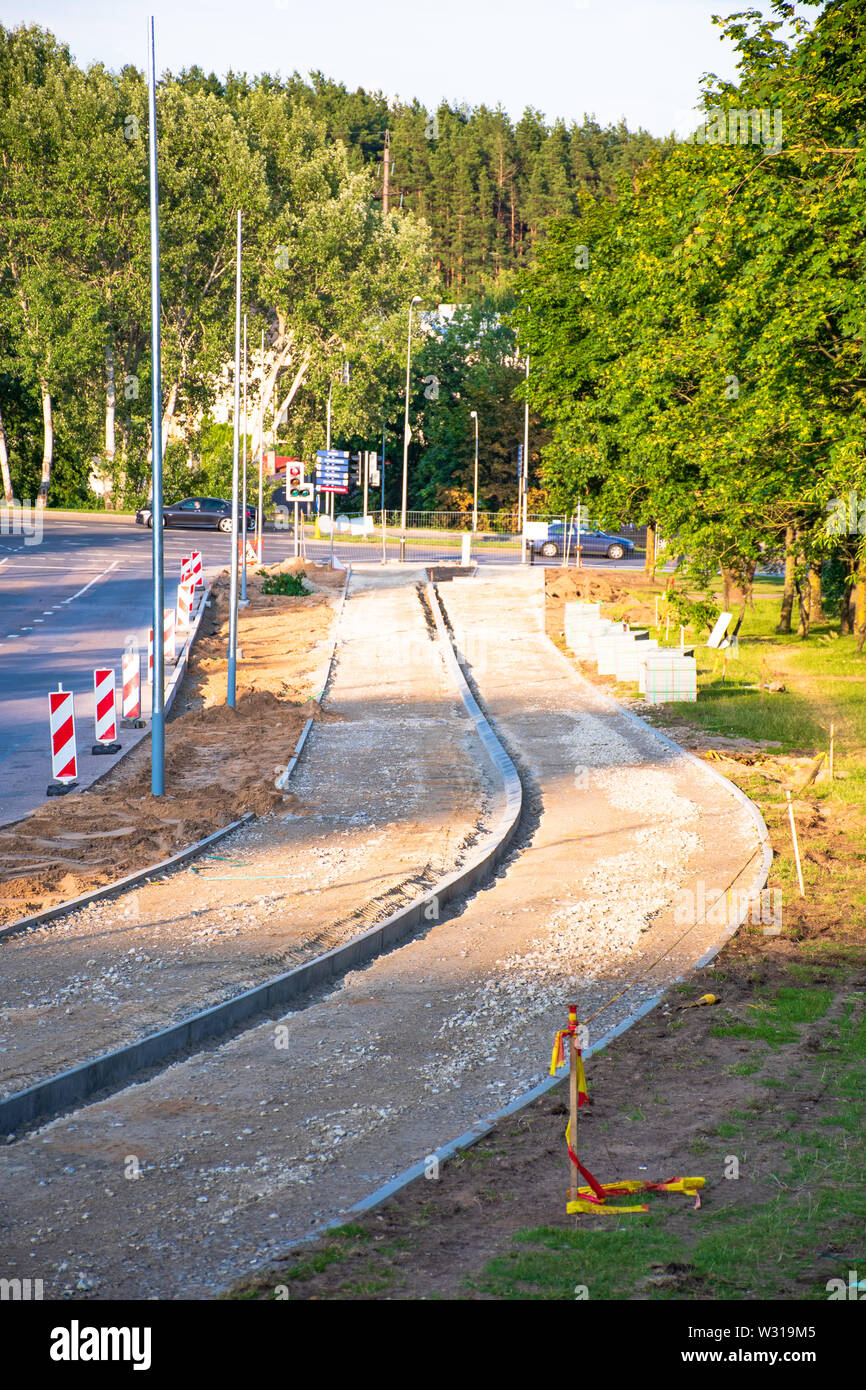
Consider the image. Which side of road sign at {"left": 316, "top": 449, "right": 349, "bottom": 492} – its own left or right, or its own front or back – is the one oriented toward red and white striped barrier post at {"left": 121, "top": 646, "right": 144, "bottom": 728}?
front

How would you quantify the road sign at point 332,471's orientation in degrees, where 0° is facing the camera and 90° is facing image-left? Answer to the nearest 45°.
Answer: approximately 0°

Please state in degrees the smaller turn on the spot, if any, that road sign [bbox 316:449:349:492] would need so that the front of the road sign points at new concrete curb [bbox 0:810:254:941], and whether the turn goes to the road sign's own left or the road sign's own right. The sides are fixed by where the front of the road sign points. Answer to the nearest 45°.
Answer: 0° — it already faces it

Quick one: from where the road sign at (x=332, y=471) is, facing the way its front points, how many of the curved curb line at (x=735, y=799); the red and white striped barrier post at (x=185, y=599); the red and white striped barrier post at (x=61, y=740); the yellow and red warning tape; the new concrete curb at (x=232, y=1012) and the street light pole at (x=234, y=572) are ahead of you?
6

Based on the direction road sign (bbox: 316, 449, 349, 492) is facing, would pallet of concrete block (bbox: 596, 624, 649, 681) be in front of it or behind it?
in front

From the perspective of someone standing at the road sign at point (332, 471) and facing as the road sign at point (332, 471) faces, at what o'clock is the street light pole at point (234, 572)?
The street light pole is roughly at 12 o'clock from the road sign.

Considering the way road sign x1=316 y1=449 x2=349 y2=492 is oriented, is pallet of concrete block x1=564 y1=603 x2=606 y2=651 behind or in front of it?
in front

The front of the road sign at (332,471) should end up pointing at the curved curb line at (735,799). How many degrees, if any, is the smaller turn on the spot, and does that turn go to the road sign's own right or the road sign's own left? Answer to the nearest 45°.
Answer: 0° — it already faces it

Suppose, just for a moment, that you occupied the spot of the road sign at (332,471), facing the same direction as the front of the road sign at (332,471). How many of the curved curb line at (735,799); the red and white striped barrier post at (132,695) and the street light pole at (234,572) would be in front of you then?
3

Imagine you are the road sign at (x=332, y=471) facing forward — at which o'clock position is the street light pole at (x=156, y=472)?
The street light pole is roughly at 12 o'clock from the road sign.
